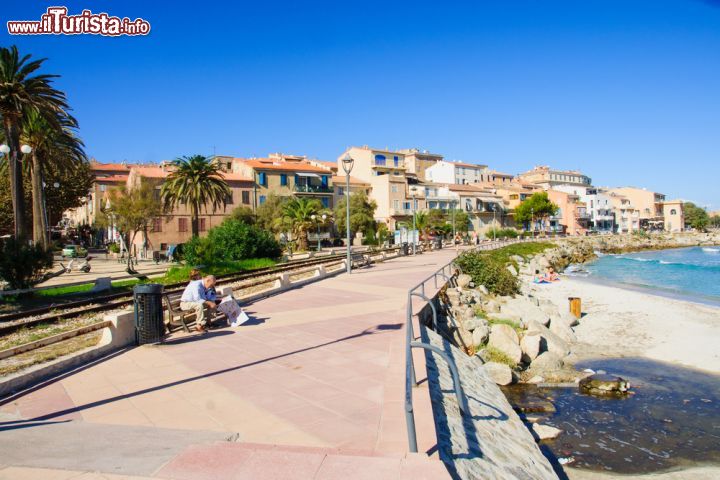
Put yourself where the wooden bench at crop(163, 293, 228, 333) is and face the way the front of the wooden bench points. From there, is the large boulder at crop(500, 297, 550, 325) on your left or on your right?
on your left

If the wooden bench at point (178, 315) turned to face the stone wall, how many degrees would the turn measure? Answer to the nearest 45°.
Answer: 0° — it already faces it

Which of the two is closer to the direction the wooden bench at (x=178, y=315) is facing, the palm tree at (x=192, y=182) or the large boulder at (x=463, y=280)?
the large boulder

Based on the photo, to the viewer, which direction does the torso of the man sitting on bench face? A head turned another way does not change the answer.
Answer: to the viewer's right

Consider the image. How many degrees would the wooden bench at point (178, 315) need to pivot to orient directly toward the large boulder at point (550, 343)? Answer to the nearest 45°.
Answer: approximately 45° to its left

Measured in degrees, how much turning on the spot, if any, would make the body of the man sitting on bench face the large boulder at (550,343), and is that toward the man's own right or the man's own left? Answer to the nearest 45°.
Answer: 0° — they already face it

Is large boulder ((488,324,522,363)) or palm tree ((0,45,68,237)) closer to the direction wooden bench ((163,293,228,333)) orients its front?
the large boulder

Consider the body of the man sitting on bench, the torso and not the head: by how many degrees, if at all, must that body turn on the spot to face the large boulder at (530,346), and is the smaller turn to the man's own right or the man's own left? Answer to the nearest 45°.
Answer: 0° — they already face it

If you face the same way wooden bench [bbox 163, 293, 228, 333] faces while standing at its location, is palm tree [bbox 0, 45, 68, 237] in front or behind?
behind

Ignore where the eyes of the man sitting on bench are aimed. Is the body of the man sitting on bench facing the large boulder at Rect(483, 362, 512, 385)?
yes

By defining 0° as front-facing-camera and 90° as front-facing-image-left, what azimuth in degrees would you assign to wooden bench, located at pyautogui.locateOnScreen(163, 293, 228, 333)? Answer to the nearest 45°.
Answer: approximately 315°
